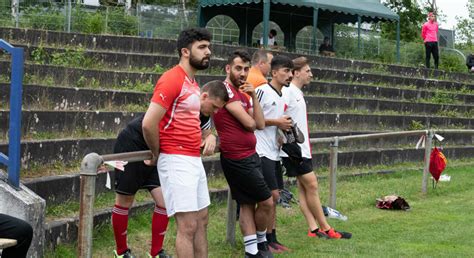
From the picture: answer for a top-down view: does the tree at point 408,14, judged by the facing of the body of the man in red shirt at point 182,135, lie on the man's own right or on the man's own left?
on the man's own left
